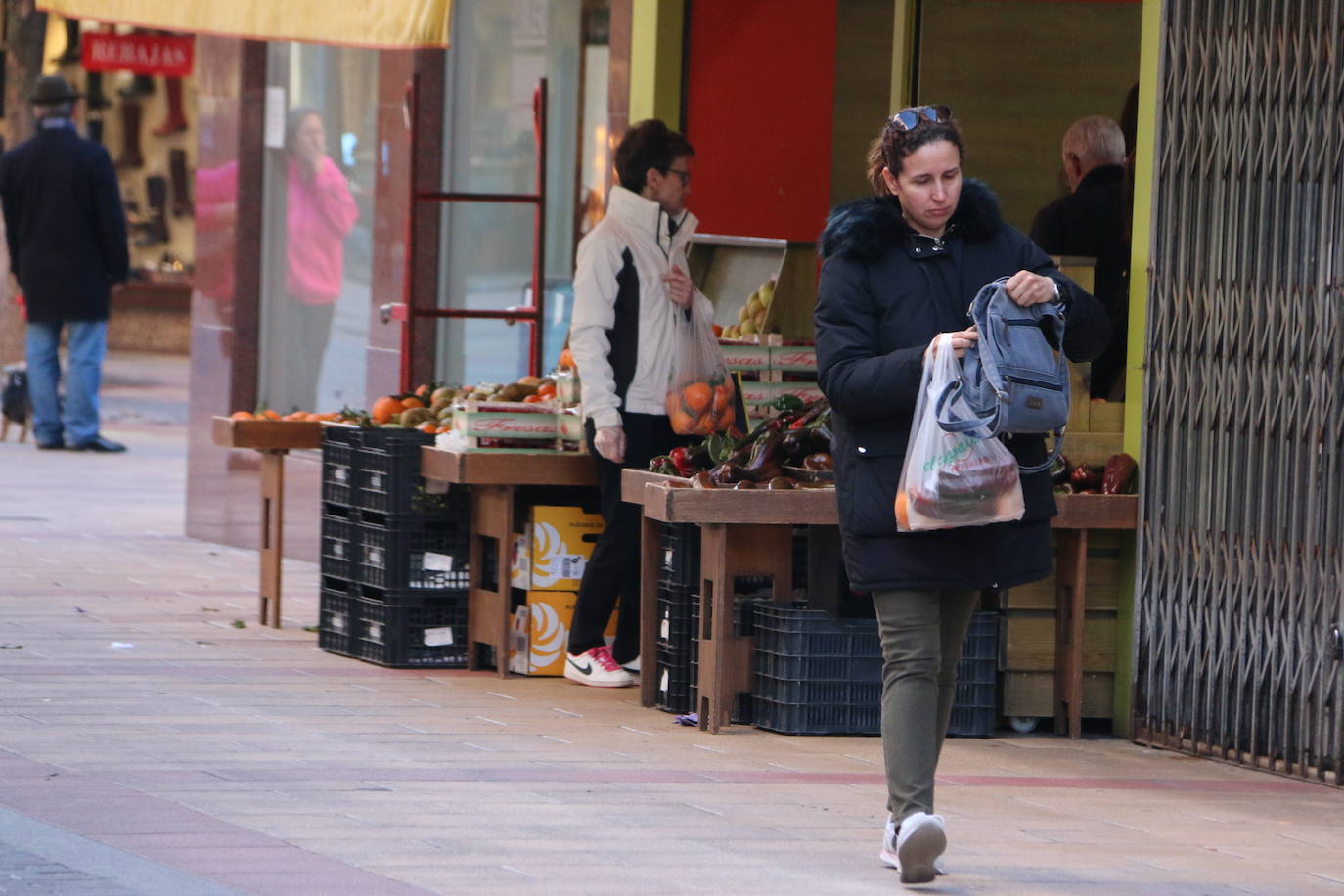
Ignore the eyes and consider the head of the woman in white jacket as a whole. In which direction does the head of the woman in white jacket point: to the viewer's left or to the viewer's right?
to the viewer's right

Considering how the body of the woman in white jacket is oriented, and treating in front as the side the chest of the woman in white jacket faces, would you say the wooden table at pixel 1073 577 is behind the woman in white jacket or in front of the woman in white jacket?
in front

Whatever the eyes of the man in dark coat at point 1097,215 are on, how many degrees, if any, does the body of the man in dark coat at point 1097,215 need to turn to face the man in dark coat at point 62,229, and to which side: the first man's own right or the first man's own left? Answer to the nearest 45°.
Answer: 0° — they already face them

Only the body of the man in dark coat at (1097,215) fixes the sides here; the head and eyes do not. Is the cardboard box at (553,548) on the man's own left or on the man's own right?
on the man's own left

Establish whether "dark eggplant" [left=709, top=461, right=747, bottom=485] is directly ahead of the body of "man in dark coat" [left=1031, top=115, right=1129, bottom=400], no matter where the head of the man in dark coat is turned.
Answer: no

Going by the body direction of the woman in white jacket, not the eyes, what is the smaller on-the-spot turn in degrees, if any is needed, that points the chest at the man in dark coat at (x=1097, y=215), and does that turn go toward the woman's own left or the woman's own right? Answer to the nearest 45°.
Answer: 0° — they already face them

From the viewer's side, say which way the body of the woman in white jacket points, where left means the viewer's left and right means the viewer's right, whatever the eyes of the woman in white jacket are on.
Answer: facing to the right of the viewer

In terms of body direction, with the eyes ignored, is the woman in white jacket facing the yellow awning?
no

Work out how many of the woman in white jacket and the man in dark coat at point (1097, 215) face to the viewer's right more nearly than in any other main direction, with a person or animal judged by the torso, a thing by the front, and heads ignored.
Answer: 1

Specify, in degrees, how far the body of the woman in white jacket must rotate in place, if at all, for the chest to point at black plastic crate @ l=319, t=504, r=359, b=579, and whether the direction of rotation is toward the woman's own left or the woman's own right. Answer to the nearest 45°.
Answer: approximately 135° to the woman's own left

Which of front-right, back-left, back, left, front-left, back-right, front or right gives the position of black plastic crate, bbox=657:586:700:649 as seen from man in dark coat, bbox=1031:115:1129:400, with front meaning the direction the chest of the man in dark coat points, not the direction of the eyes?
left

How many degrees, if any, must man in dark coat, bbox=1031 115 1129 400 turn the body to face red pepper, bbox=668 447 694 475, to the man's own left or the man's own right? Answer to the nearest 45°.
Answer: approximately 90° to the man's own left

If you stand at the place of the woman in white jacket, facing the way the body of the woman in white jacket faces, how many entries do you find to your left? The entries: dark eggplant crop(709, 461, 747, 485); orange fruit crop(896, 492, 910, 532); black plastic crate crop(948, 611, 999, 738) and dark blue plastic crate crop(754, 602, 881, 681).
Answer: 0
